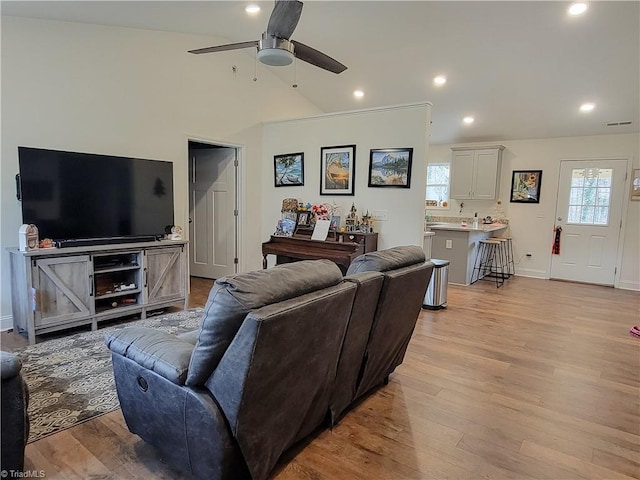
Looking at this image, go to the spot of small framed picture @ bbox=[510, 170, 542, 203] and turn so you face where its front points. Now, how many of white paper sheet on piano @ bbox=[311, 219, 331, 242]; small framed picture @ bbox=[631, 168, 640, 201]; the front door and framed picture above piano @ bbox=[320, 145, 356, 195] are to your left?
2

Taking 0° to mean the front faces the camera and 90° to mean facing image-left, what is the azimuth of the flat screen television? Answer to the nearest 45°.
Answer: approximately 315°

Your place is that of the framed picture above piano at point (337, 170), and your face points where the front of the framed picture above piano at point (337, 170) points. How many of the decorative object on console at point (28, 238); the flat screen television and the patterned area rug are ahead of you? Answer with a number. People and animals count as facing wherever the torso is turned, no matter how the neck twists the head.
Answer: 3

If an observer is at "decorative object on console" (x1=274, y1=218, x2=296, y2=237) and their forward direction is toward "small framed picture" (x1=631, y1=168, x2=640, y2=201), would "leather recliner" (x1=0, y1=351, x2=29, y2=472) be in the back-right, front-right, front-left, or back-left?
back-right

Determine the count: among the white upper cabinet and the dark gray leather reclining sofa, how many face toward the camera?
1

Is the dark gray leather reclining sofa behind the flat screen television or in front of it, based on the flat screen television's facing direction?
in front

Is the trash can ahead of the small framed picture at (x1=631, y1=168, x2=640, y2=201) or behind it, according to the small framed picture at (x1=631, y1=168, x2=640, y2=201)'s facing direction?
ahead

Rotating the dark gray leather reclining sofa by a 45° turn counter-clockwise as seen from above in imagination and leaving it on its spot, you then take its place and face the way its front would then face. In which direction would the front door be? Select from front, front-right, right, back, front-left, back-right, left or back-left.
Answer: back-right
